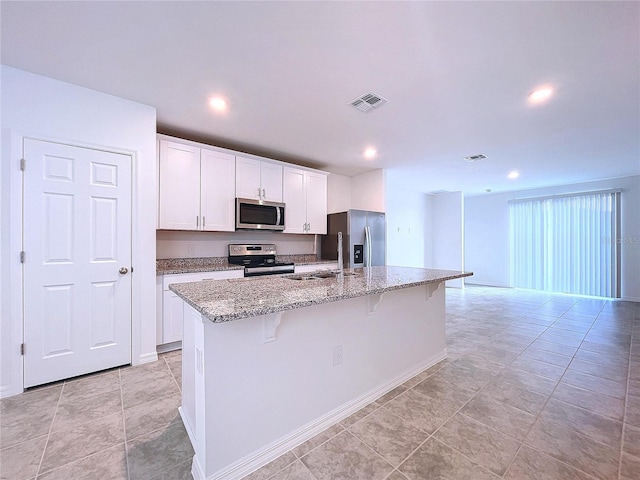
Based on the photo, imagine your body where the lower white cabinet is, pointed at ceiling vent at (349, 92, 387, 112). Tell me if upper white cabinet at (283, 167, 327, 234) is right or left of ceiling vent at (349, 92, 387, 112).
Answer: left

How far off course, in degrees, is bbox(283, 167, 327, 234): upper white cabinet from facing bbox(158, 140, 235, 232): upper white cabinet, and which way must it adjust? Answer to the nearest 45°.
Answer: approximately 90° to its right

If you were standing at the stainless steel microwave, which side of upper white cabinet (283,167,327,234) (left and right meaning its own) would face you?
right

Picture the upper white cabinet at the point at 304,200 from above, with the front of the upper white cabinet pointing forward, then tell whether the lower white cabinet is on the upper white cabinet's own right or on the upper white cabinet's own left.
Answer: on the upper white cabinet's own right

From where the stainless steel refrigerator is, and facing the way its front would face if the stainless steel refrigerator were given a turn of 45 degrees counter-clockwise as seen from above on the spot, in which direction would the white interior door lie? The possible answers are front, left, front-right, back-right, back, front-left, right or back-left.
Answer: back-right

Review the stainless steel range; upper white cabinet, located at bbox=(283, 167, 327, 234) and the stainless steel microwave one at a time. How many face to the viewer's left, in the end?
0

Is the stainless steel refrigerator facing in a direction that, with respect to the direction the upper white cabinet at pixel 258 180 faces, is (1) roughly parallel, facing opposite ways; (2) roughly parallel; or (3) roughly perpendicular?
roughly parallel

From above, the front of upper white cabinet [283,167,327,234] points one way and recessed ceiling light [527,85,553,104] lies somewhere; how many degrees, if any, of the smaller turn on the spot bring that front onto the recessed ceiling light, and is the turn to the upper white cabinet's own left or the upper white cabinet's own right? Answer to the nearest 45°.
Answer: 0° — it already faces it

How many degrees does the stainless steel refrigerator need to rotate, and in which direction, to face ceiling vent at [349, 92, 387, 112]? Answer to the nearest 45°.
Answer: approximately 45° to its right

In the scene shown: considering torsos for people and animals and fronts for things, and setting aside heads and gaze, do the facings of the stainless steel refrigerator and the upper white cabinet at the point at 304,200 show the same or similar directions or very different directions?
same or similar directions

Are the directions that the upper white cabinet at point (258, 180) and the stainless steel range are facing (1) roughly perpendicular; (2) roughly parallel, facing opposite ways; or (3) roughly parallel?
roughly parallel

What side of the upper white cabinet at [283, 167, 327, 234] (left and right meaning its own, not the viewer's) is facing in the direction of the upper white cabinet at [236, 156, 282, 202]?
right

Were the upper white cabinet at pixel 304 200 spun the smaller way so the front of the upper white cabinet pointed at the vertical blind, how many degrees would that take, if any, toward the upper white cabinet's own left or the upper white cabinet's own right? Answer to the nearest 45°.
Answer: approximately 45° to the upper white cabinet's own left

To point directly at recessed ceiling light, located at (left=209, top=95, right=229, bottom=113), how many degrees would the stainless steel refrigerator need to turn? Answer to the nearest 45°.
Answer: approximately 90° to its right
